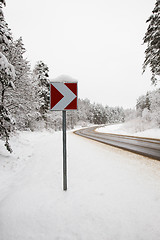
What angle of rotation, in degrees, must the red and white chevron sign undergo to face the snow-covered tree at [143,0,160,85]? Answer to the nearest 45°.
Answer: approximately 135° to its left

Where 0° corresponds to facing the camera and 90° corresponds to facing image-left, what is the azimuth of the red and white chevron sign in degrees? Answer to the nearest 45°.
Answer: approximately 0°
